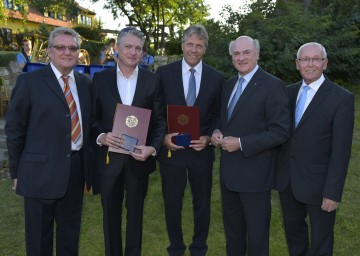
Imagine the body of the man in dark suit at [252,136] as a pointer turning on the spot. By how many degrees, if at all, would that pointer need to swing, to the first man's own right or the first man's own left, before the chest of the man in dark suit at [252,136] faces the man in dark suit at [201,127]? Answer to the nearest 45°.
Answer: approximately 90° to the first man's own right

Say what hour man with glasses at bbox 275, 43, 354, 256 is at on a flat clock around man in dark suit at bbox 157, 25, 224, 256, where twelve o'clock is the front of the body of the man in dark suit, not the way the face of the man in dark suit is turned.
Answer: The man with glasses is roughly at 10 o'clock from the man in dark suit.

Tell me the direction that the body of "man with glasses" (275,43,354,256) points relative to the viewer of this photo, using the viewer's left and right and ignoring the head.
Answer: facing the viewer and to the left of the viewer

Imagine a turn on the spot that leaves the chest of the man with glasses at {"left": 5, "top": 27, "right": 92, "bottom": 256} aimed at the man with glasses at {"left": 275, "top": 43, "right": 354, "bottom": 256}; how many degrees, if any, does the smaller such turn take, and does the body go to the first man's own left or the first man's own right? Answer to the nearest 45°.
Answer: approximately 45° to the first man's own left

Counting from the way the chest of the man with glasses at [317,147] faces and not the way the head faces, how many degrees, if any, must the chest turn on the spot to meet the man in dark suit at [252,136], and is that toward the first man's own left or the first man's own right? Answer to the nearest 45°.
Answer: approximately 45° to the first man's own right

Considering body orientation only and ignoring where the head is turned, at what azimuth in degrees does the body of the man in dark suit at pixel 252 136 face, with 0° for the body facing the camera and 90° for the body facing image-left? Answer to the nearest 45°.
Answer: approximately 45°

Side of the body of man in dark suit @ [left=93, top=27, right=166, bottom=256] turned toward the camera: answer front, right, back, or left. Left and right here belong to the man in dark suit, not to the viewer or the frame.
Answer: front

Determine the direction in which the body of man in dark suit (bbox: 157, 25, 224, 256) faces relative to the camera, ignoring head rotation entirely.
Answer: toward the camera

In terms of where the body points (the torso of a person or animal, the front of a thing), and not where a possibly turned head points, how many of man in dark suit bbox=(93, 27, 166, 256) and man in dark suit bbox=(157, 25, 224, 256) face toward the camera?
2

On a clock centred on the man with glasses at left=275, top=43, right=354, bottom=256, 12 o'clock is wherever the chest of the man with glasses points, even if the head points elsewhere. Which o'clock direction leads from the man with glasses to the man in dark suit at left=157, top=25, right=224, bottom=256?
The man in dark suit is roughly at 2 o'clock from the man with glasses.
